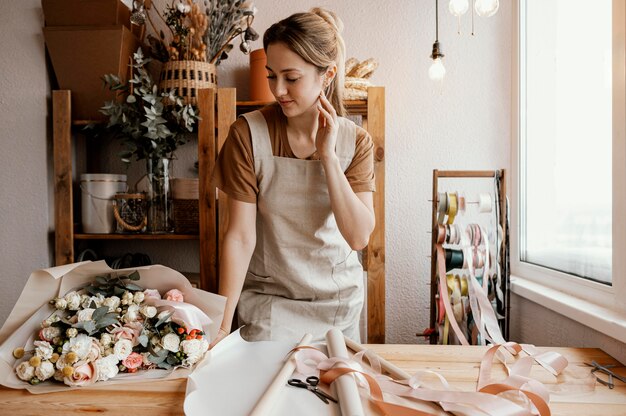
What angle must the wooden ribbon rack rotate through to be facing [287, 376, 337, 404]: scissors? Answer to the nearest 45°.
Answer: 0° — it already faces it

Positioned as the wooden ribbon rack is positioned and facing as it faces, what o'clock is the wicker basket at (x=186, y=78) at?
The wicker basket is roughly at 3 o'clock from the wooden ribbon rack.

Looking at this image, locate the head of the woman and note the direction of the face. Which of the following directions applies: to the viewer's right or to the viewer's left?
to the viewer's left

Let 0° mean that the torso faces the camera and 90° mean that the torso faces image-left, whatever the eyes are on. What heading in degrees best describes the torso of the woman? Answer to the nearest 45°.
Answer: approximately 0°

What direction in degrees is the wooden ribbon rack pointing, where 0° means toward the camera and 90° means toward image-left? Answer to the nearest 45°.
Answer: approximately 0°

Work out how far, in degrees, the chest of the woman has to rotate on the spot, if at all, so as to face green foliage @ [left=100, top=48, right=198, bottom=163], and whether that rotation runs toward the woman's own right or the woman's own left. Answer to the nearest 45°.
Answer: approximately 135° to the woman's own right

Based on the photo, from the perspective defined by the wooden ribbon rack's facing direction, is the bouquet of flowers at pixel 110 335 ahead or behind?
ahead

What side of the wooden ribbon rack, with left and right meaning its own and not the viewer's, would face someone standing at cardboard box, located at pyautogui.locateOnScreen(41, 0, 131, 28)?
right

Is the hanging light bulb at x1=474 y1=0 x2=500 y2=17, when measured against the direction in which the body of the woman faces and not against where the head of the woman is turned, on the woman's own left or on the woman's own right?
on the woman's own left

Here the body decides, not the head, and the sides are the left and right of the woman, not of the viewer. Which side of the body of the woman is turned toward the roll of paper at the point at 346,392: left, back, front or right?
front

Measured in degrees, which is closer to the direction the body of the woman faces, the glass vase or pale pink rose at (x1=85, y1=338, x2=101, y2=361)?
the pale pink rose

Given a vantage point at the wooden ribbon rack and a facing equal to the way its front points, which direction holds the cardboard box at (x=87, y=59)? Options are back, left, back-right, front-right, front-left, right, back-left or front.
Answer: right

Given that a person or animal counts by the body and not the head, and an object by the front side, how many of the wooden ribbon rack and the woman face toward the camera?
2

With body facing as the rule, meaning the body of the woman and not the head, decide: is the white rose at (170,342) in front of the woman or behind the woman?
in front

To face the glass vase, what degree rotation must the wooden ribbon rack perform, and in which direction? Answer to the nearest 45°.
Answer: approximately 90° to its right
